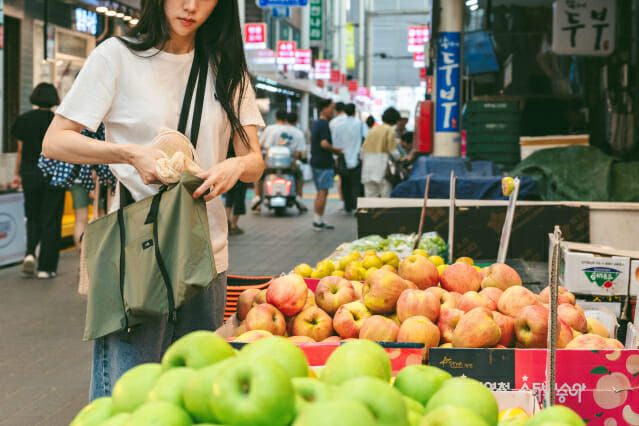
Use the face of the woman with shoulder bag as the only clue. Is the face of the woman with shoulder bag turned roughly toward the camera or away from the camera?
toward the camera

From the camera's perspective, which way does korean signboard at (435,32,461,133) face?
toward the camera

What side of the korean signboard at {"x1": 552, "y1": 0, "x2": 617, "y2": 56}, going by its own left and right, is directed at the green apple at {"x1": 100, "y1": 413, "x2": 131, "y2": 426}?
front

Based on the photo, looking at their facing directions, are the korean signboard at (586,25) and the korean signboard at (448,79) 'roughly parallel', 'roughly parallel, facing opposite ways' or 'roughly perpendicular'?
roughly parallel
